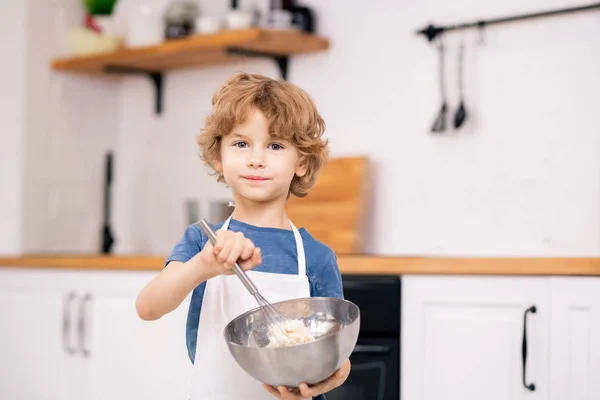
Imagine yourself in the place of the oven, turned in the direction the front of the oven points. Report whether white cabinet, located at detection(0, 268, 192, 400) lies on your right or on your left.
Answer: on your right

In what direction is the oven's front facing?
toward the camera

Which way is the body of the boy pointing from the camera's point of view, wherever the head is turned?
toward the camera

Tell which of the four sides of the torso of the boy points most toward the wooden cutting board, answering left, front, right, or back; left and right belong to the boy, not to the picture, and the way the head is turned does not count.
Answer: back

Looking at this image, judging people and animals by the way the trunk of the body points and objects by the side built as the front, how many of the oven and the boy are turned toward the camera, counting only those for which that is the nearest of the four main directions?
2

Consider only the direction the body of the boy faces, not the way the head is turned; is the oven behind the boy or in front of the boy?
behind

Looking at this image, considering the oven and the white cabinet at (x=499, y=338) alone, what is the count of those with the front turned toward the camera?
2
